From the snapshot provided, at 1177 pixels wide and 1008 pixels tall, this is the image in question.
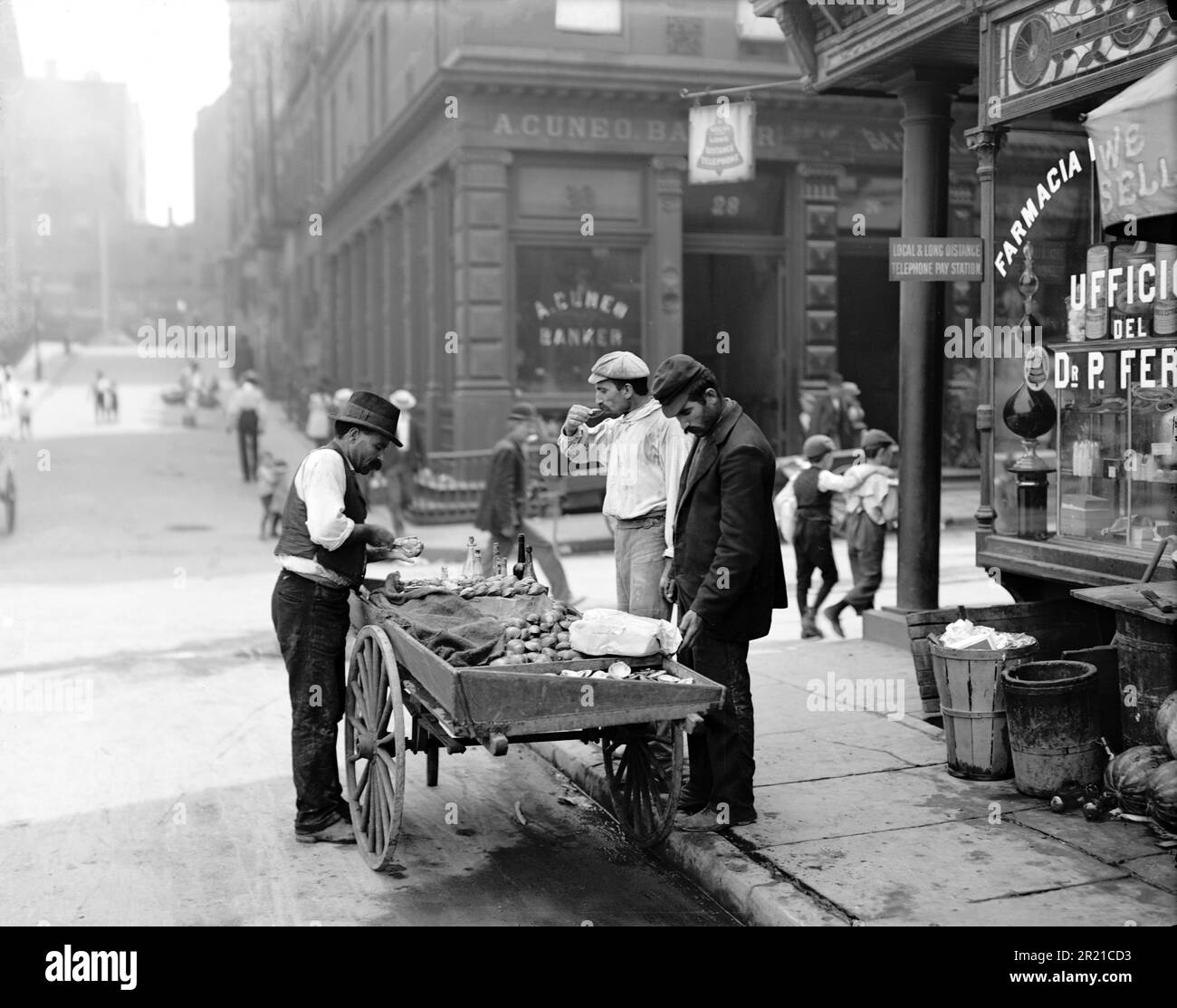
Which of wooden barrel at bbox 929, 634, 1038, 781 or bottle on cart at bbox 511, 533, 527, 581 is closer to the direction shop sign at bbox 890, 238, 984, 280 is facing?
the wooden barrel

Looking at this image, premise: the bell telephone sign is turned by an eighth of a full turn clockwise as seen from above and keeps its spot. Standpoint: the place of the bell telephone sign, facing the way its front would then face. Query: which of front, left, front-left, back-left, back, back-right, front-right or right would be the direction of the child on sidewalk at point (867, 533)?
front-left

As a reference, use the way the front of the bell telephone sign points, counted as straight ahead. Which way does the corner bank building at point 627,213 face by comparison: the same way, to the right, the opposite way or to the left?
the same way

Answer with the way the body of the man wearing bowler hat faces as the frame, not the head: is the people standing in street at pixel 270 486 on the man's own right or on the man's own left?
on the man's own left

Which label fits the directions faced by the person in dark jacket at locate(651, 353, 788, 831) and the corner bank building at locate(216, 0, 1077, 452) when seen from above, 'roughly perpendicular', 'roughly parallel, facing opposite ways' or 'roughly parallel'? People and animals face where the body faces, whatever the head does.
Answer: roughly perpendicular

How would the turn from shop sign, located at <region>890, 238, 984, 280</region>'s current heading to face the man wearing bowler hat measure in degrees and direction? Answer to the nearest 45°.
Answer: approximately 45° to its right

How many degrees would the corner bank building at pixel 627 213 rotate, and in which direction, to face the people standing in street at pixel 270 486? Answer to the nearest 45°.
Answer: approximately 45° to its right

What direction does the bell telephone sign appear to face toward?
toward the camera

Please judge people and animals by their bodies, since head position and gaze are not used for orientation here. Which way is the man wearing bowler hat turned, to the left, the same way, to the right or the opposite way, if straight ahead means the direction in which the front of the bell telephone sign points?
to the left

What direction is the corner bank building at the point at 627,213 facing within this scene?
toward the camera

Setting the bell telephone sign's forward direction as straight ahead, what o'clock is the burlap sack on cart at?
The burlap sack on cart is roughly at 12 o'clock from the bell telephone sign.

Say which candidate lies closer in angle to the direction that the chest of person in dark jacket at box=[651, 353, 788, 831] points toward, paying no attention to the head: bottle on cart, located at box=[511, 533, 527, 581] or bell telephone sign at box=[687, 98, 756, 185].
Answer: the bottle on cart

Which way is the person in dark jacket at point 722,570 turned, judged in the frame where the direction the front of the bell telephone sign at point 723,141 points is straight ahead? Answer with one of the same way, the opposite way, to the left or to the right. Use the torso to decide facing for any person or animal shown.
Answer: to the right

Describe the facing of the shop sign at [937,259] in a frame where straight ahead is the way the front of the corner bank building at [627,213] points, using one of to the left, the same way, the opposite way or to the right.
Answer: the same way

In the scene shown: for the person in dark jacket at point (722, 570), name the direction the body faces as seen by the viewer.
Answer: to the viewer's left

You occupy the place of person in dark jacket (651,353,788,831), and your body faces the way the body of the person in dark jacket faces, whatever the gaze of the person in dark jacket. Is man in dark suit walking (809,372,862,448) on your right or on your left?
on your right

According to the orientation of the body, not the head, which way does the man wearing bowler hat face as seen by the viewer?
to the viewer's right

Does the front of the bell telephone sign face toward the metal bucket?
yes

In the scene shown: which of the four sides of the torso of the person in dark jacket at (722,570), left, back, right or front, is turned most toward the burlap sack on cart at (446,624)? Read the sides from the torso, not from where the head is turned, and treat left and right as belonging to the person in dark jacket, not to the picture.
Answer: front
